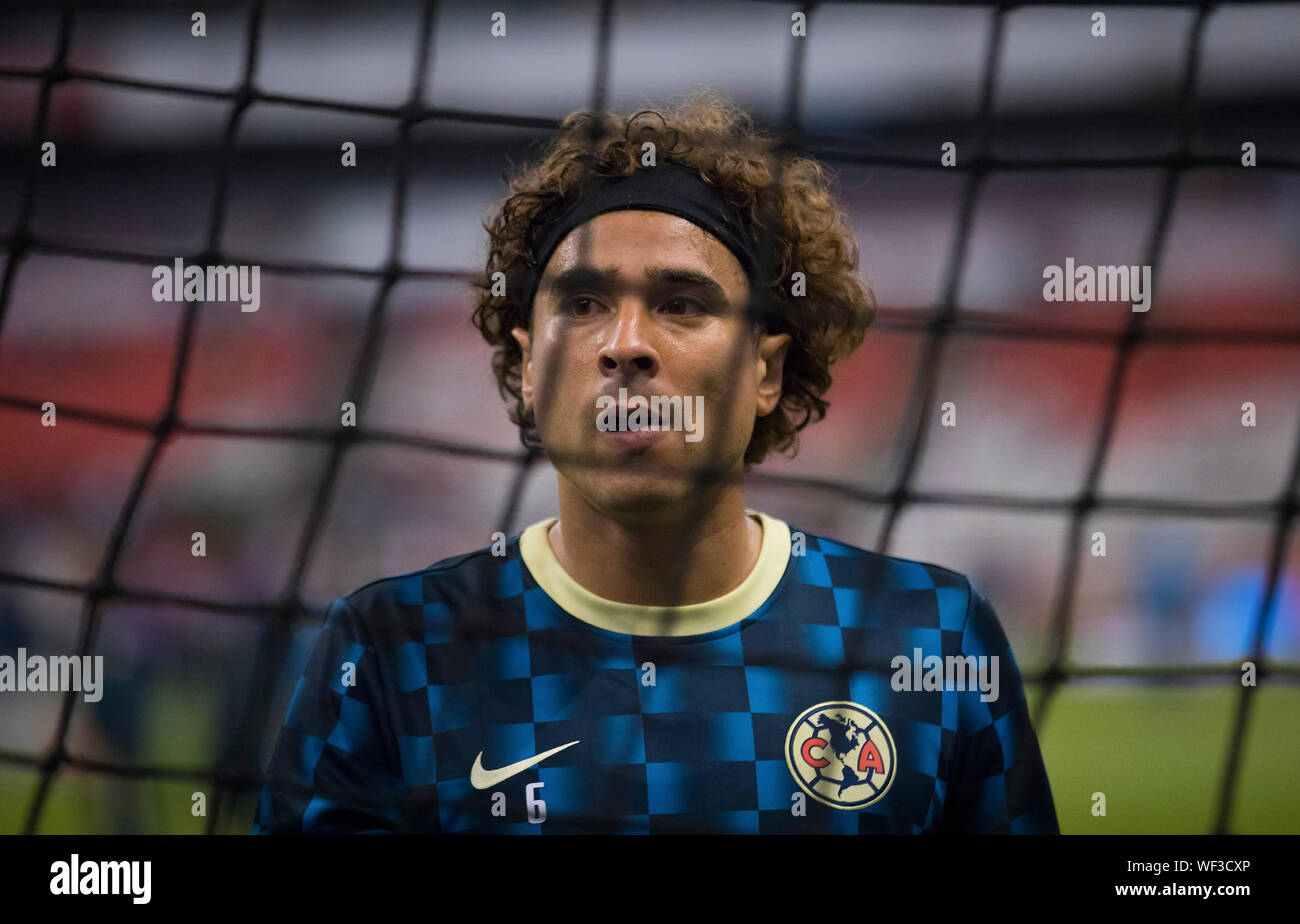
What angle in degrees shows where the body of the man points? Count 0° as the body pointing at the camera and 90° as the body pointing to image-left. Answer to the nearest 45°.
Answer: approximately 0°
